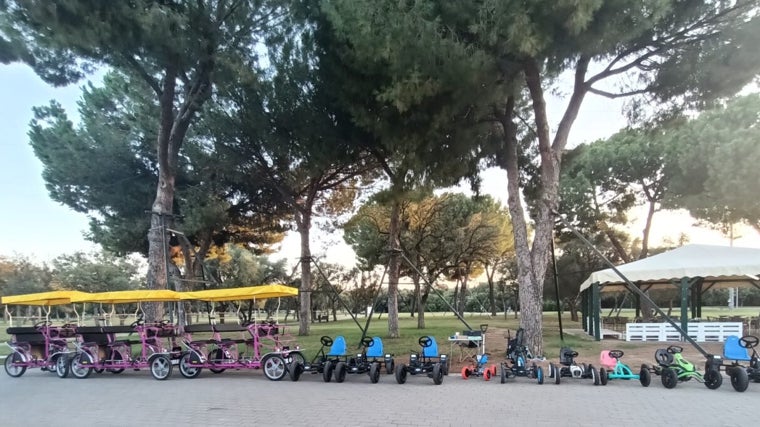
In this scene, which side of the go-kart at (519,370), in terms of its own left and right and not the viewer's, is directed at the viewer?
front

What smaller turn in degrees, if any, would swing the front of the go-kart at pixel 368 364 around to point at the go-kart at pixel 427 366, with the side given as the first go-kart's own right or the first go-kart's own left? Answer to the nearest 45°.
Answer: approximately 90° to the first go-kart's own left

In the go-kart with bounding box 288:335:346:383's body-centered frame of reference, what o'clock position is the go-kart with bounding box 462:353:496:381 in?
the go-kart with bounding box 462:353:496:381 is roughly at 8 o'clock from the go-kart with bounding box 288:335:346:383.

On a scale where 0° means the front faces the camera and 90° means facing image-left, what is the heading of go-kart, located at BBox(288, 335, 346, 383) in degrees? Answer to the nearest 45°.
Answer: approximately 45°

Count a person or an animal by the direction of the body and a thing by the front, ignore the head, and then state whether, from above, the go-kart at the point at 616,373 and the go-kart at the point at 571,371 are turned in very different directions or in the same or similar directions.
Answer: same or similar directions
